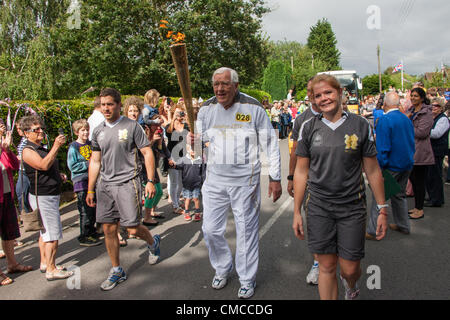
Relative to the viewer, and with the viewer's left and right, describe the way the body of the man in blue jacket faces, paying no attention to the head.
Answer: facing away from the viewer and to the left of the viewer

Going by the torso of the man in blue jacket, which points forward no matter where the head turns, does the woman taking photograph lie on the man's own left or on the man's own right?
on the man's own left

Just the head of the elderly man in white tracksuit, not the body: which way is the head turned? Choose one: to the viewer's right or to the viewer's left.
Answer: to the viewer's left

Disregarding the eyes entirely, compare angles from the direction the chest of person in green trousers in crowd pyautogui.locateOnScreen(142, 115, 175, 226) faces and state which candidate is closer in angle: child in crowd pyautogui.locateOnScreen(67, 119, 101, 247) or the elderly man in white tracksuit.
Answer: the elderly man in white tracksuit

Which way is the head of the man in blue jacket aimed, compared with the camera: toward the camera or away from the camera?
away from the camera
